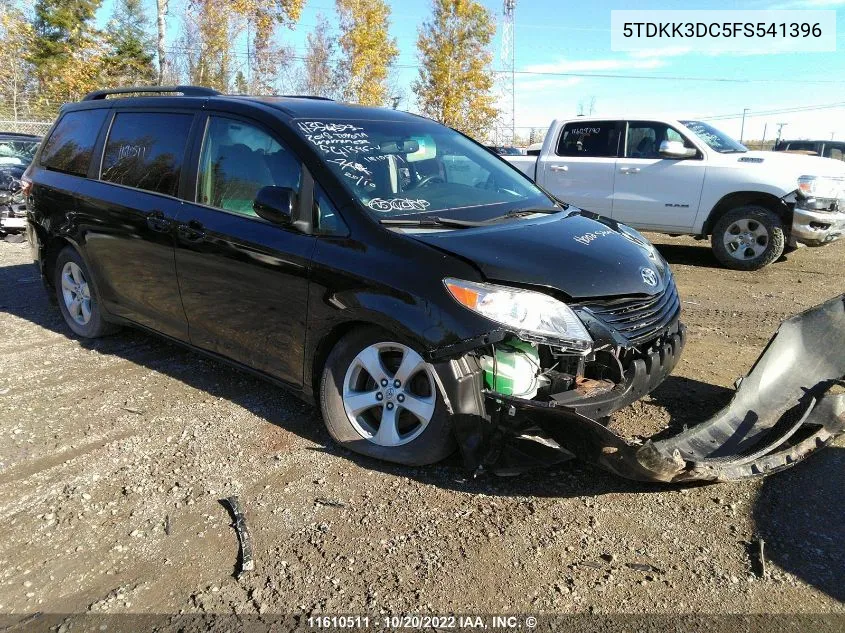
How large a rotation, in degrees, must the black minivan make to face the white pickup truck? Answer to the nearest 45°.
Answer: approximately 90° to its left

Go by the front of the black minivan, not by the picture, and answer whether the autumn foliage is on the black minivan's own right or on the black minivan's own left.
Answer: on the black minivan's own left

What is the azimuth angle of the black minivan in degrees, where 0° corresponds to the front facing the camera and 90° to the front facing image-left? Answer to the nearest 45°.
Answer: approximately 315°

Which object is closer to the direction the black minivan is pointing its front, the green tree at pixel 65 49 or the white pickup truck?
the white pickup truck

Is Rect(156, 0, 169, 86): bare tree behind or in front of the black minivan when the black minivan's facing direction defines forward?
behind

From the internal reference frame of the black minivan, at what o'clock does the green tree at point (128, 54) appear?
The green tree is roughly at 7 o'clock from the black minivan.

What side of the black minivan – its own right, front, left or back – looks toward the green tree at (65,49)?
back
